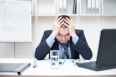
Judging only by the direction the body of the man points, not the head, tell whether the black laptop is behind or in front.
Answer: in front

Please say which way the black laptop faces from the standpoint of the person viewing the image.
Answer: facing away from the viewer and to the left of the viewer

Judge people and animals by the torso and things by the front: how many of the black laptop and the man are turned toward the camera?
1

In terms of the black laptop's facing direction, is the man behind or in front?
in front
